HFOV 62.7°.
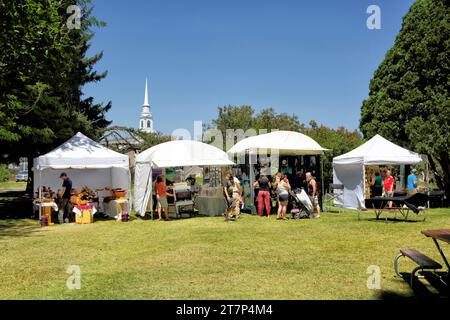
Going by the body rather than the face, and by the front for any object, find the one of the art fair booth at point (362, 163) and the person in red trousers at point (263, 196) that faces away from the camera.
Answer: the person in red trousers

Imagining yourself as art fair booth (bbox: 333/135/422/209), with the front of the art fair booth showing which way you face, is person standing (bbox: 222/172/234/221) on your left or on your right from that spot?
on your right

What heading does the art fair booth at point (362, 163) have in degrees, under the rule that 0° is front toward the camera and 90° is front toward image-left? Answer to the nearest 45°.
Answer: approximately 315°

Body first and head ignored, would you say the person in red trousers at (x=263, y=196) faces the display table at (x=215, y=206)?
no

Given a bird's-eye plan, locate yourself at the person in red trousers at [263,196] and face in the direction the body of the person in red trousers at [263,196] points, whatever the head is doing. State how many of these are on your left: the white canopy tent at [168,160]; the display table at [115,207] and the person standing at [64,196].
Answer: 3

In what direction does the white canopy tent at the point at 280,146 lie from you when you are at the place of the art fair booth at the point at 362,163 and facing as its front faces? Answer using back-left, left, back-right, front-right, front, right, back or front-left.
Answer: right

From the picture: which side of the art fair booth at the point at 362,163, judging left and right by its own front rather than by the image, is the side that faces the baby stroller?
right

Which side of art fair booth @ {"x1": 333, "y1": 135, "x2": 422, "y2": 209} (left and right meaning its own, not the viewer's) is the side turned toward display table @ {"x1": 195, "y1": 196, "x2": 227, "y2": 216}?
right

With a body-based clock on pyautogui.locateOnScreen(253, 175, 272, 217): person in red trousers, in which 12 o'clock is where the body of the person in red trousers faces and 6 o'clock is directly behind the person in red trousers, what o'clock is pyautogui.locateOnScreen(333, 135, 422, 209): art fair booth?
The art fair booth is roughly at 2 o'clock from the person in red trousers.

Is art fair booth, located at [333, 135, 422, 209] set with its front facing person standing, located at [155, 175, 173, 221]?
no

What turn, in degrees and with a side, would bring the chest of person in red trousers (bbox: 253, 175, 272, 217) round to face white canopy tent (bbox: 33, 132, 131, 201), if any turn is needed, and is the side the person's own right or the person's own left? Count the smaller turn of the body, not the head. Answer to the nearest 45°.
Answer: approximately 90° to the person's own left

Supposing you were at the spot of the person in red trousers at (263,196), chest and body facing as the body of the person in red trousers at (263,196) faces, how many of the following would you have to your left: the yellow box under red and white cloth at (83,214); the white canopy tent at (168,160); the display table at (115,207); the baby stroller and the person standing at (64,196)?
4

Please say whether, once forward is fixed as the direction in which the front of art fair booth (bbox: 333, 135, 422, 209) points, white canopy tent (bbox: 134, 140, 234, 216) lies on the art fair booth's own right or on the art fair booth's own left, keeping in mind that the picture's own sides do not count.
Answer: on the art fair booth's own right

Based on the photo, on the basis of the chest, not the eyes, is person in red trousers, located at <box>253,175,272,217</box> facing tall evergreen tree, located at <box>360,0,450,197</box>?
no

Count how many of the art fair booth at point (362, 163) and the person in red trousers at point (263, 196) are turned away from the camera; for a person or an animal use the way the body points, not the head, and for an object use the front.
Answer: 1

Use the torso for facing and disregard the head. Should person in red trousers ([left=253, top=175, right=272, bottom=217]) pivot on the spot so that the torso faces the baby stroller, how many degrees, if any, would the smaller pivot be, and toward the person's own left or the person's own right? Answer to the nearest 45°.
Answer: approximately 135° to the person's own right

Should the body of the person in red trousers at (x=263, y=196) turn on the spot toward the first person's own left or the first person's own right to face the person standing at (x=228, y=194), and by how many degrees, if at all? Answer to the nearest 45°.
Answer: approximately 135° to the first person's own left

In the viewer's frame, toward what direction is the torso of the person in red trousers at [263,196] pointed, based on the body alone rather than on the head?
away from the camera
